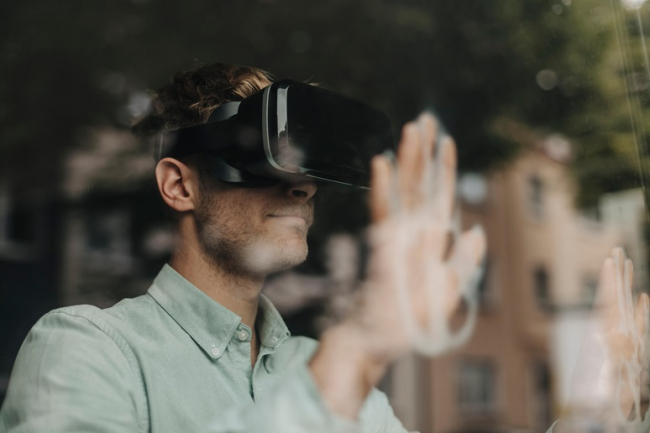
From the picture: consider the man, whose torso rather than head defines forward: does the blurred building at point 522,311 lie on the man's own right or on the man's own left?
on the man's own left

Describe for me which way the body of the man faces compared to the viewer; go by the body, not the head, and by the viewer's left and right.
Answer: facing the viewer and to the right of the viewer
